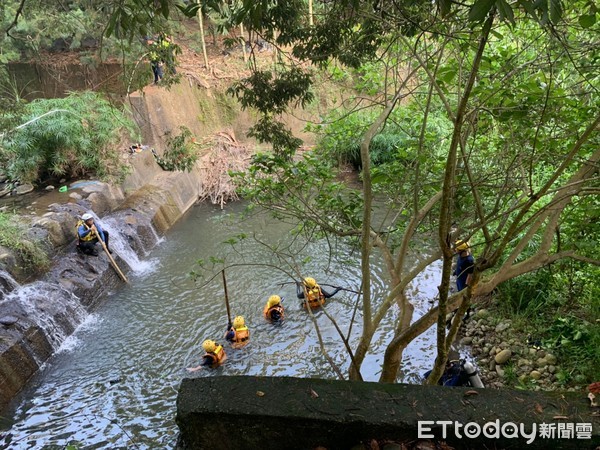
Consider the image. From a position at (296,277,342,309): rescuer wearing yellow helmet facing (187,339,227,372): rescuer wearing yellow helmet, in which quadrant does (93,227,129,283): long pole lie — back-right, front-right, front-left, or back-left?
front-right

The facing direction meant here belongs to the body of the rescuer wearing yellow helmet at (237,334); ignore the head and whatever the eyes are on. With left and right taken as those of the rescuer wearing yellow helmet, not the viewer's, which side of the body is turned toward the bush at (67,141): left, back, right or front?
front

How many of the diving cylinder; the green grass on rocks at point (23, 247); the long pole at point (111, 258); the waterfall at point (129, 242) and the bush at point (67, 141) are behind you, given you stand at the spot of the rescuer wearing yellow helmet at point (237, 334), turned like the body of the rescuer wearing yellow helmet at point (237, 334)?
1

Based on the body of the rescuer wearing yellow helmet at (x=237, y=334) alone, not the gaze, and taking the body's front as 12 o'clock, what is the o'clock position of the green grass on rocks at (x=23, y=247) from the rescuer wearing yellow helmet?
The green grass on rocks is roughly at 11 o'clock from the rescuer wearing yellow helmet.

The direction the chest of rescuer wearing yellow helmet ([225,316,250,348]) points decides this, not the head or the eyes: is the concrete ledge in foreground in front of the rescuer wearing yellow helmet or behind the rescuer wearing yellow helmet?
behind

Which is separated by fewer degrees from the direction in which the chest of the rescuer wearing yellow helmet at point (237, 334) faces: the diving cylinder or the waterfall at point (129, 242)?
the waterfall

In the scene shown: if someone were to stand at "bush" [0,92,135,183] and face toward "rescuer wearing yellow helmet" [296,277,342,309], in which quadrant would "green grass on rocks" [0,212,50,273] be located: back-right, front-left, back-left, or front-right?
front-right

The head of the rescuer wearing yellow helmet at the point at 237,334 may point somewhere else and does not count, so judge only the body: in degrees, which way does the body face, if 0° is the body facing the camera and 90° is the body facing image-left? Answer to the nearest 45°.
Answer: approximately 135°

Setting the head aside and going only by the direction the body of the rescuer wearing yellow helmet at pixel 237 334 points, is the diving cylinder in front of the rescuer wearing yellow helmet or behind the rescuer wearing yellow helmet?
behind
